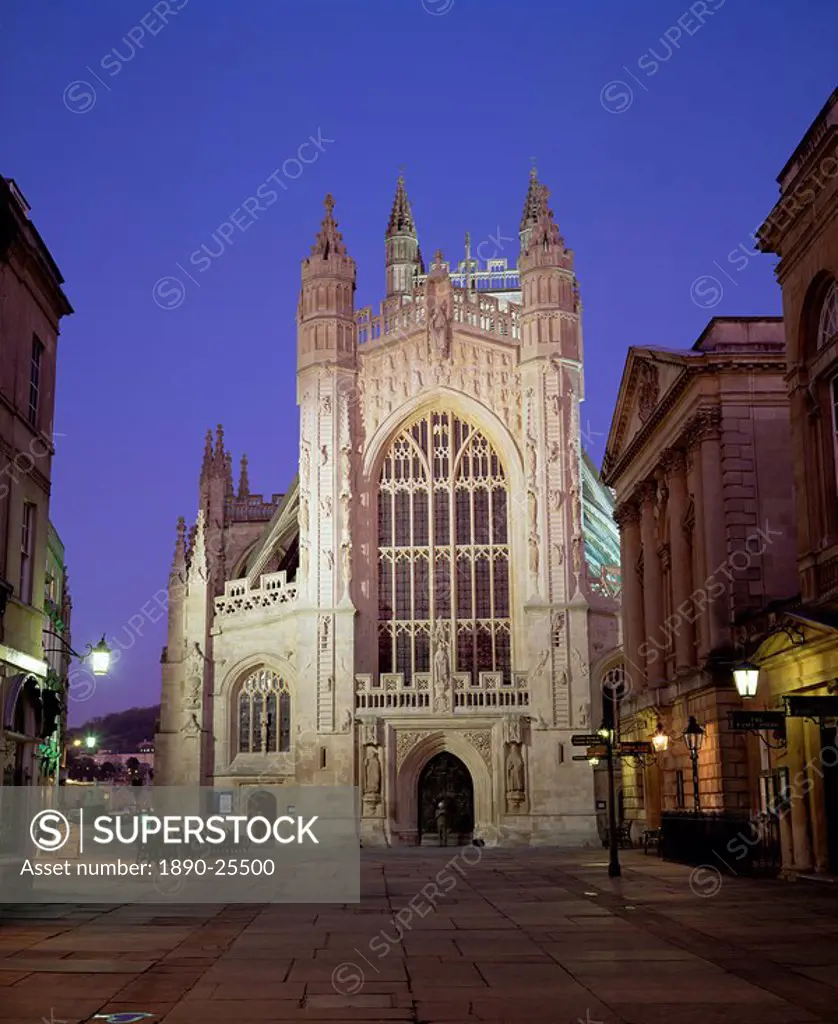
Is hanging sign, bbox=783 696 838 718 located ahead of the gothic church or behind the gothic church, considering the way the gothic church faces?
ahead

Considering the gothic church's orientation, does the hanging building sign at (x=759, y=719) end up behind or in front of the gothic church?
in front

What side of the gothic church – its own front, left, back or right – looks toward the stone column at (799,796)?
front

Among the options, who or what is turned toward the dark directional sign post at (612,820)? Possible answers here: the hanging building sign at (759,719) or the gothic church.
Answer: the gothic church

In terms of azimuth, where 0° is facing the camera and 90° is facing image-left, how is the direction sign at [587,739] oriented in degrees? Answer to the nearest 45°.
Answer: approximately 0°

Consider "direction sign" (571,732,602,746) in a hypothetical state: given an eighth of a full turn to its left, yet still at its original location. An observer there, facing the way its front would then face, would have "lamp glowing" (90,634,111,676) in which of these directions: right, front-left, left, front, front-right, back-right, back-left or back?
right
